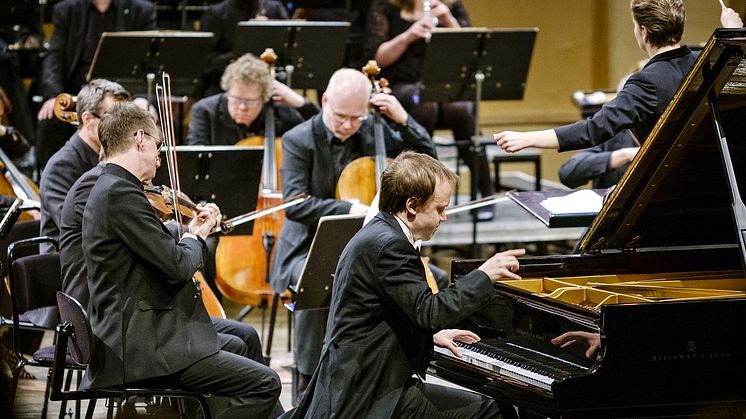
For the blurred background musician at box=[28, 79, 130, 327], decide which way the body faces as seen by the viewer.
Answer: to the viewer's right

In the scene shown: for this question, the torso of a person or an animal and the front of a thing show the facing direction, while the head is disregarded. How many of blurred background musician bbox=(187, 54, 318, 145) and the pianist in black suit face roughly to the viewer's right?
1

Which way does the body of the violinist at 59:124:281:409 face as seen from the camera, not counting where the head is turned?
to the viewer's right

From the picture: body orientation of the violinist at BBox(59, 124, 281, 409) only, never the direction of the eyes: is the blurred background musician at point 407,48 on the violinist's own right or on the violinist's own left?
on the violinist's own left

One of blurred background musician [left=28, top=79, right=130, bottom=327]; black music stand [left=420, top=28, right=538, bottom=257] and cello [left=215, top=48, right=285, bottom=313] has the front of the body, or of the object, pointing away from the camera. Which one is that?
the black music stand

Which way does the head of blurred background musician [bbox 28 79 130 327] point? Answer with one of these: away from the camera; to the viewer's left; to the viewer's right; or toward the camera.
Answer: to the viewer's right

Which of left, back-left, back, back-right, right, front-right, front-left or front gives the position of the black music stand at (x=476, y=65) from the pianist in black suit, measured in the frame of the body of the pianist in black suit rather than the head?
left

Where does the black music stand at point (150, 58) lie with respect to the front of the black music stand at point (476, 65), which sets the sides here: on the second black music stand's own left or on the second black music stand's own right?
on the second black music stand's own left

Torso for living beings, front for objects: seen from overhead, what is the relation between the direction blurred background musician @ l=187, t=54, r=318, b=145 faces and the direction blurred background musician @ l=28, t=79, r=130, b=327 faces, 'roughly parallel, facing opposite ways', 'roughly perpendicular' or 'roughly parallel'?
roughly perpendicular

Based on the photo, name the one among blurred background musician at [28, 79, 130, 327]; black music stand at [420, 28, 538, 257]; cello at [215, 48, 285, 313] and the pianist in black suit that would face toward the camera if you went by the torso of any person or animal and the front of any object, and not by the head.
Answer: the cello

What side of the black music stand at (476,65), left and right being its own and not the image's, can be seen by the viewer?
back

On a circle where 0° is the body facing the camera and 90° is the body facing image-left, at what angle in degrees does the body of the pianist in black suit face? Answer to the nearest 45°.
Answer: approximately 270°

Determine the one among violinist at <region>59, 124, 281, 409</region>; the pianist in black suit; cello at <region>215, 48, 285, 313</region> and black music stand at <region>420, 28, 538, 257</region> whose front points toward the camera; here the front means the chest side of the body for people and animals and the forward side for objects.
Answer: the cello

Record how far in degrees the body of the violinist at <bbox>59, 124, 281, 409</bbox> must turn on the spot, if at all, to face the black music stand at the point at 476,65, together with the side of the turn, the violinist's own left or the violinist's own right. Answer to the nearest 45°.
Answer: approximately 45° to the violinist's own left

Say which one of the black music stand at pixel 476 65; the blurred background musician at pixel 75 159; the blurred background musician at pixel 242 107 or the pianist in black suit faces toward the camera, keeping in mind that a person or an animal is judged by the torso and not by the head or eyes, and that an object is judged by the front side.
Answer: the blurred background musician at pixel 242 107
